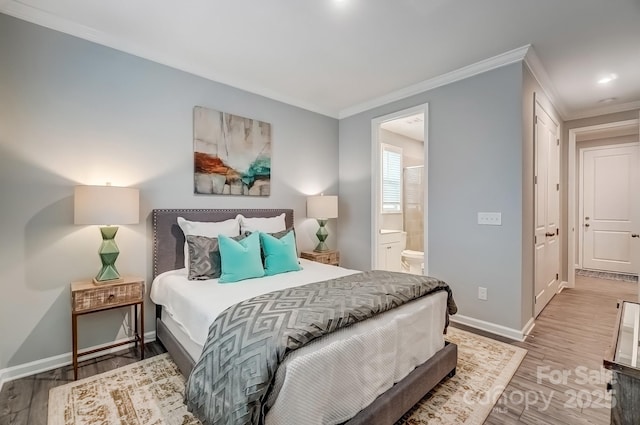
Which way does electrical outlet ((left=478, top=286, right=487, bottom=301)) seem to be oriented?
toward the camera

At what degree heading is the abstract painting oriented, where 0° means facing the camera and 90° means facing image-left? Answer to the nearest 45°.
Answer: approximately 315°

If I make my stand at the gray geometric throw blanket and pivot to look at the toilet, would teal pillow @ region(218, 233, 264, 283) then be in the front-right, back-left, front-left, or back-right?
front-left

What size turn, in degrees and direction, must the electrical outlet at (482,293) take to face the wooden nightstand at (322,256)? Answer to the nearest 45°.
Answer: approximately 90° to its right

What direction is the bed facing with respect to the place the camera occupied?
facing the viewer and to the right of the viewer

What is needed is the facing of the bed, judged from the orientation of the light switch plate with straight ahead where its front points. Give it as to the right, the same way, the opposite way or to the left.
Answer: to the left

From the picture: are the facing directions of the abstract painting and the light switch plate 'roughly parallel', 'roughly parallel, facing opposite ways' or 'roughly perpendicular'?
roughly perpendicular

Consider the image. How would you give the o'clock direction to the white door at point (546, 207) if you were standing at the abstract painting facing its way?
The white door is roughly at 11 o'clock from the abstract painting.

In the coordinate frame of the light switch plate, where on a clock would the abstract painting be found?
The abstract painting is roughly at 2 o'clock from the light switch plate.

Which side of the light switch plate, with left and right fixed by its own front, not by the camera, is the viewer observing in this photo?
front

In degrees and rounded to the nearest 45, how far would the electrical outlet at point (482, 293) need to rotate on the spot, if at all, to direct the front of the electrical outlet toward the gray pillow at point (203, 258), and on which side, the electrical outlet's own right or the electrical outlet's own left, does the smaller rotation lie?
approximately 45° to the electrical outlet's own right

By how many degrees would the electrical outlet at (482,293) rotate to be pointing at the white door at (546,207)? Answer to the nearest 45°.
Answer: approximately 135° to its left
